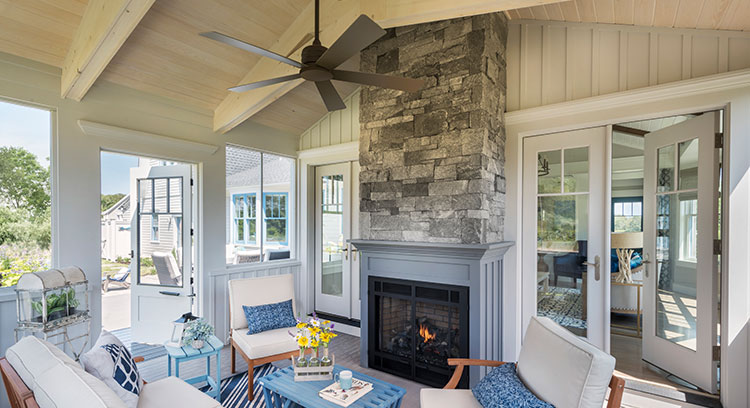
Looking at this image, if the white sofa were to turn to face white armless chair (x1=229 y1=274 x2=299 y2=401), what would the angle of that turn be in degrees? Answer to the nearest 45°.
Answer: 0° — it already faces it

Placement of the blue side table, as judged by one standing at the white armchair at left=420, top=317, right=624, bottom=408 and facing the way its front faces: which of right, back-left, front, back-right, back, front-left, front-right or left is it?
front

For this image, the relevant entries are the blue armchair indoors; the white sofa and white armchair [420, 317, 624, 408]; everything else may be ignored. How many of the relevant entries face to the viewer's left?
2

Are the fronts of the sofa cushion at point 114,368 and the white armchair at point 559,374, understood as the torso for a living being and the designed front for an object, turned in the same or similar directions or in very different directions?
very different directions

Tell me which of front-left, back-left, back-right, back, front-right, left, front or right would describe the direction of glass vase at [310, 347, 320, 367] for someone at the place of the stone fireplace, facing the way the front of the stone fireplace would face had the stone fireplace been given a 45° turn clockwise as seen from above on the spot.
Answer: front-left

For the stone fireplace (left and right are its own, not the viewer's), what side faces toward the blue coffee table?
front

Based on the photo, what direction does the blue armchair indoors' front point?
to the viewer's left

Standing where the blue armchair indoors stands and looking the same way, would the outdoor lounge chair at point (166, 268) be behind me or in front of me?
in front

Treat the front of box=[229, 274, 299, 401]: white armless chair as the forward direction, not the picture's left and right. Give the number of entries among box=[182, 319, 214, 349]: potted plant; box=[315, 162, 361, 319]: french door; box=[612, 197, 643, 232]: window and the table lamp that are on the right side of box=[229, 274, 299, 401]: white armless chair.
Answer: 1

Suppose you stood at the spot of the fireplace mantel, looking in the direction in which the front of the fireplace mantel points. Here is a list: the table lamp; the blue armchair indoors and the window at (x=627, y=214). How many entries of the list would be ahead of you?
0

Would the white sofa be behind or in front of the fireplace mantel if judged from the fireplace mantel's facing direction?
in front

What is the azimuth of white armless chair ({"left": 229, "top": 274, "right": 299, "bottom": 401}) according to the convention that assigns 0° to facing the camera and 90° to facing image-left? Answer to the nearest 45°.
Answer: approximately 315°

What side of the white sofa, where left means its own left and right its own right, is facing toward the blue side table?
left

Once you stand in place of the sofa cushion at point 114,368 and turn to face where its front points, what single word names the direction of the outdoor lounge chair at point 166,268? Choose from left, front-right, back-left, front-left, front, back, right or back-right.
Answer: back-left

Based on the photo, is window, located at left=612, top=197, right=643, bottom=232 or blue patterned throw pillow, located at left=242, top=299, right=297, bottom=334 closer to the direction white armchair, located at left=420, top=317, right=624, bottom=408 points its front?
the blue patterned throw pillow

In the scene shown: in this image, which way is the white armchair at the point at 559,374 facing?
to the viewer's left

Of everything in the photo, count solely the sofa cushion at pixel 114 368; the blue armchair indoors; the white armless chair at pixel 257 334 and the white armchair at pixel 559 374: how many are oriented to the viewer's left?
2

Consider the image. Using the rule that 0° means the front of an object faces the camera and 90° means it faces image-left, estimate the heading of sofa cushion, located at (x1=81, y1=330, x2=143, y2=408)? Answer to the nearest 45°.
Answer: approximately 315°

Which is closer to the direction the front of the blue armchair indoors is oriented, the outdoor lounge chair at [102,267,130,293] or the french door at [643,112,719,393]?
the outdoor lounge chair

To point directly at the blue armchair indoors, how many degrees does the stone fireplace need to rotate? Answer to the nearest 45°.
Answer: approximately 135° to its left
